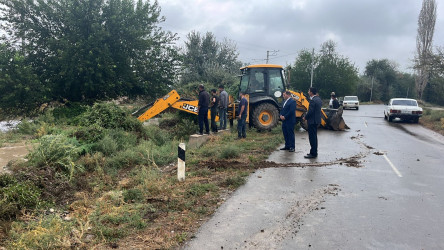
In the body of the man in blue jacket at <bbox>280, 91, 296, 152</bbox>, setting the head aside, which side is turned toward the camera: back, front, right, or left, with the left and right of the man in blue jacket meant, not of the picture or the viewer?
left

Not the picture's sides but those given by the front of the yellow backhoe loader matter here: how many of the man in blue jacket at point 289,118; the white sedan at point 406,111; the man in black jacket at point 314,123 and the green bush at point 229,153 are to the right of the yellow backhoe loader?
3

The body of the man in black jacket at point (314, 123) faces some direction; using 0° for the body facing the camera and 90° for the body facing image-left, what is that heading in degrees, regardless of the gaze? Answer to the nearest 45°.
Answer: approximately 90°

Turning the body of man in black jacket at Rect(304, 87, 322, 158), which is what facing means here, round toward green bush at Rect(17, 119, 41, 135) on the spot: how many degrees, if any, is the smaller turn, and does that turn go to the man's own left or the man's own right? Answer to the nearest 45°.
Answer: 0° — they already face it

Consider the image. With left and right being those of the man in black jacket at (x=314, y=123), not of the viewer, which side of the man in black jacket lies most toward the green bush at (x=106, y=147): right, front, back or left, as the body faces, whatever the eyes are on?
front

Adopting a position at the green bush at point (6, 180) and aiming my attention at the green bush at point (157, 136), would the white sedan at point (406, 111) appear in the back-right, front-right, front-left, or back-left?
front-right

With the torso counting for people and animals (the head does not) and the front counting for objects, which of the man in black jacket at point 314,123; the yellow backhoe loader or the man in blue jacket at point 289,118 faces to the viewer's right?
the yellow backhoe loader

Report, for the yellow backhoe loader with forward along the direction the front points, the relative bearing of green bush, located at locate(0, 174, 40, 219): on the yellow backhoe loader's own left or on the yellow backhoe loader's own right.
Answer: on the yellow backhoe loader's own right

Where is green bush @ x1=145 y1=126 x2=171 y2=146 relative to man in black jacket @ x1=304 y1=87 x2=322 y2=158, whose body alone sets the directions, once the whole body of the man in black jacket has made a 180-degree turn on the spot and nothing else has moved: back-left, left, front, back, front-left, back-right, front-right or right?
back

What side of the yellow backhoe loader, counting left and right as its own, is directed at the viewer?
right

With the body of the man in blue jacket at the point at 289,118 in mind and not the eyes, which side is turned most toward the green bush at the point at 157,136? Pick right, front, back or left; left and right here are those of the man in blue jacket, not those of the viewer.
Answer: front

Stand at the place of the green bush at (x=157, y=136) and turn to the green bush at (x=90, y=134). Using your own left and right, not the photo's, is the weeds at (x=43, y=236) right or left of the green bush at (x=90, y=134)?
left
